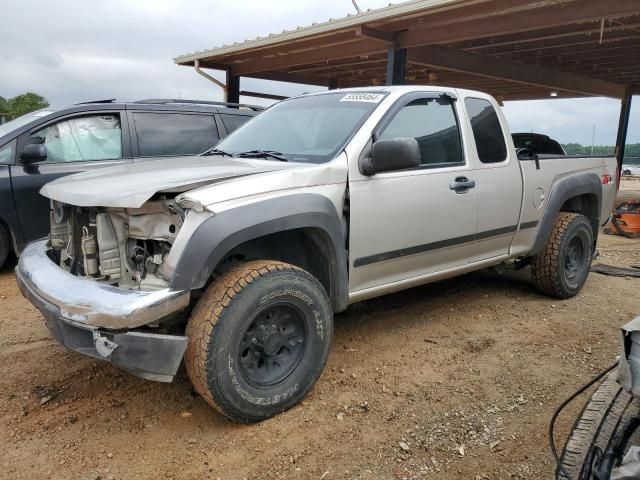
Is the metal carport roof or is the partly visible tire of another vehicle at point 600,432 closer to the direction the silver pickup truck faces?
the partly visible tire of another vehicle

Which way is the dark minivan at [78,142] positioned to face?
to the viewer's left

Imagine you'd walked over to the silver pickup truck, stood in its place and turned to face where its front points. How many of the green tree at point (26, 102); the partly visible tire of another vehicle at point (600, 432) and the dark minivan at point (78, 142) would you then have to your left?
1

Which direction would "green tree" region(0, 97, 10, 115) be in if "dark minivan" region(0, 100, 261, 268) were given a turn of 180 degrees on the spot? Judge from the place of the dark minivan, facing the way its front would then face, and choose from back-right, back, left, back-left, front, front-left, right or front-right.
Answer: left

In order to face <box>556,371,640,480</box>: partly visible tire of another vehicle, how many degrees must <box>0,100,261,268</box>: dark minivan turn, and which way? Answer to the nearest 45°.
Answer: approximately 90° to its left

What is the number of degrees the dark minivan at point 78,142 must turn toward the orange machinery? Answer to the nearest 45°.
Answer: approximately 180°

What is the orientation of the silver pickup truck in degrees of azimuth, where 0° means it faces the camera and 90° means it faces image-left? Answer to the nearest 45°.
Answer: approximately 45°

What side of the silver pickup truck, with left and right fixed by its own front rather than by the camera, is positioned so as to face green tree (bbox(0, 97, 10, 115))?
right

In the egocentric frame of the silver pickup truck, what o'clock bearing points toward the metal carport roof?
The metal carport roof is roughly at 5 o'clock from the silver pickup truck.

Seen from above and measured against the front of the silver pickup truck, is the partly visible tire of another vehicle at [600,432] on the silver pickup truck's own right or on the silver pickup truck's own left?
on the silver pickup truck's own left
